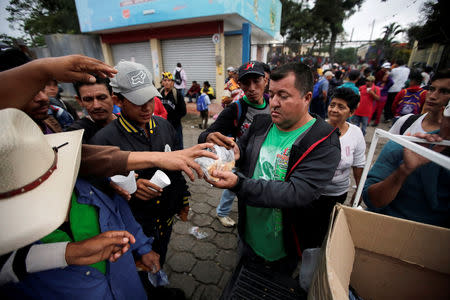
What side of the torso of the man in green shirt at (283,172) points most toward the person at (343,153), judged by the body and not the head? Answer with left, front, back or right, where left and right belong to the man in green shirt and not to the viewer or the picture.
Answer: back

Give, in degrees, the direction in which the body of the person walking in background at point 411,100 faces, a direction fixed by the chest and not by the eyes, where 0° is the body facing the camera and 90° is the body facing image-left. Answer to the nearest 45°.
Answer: approximately 180°

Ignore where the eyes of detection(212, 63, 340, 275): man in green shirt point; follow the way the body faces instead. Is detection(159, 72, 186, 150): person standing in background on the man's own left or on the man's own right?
on the man's own right

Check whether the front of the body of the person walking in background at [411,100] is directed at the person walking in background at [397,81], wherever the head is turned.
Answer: yes

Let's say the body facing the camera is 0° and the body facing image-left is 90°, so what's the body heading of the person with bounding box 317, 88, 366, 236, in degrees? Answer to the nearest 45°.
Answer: approximately 45°

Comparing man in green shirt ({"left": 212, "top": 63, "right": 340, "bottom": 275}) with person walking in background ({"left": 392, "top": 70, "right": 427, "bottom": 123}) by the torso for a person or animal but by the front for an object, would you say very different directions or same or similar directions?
very different directions

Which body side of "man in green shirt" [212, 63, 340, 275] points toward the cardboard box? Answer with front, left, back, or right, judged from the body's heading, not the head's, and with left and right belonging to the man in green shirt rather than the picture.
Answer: left

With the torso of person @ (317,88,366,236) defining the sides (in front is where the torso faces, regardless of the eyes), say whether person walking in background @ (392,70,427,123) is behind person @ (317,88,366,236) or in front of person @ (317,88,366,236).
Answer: behind

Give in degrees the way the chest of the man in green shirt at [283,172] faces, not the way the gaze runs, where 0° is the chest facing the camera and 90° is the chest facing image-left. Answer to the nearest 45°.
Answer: approximately 45°

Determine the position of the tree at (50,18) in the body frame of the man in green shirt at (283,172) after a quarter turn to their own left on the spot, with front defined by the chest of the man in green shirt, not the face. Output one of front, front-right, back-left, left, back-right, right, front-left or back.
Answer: back
